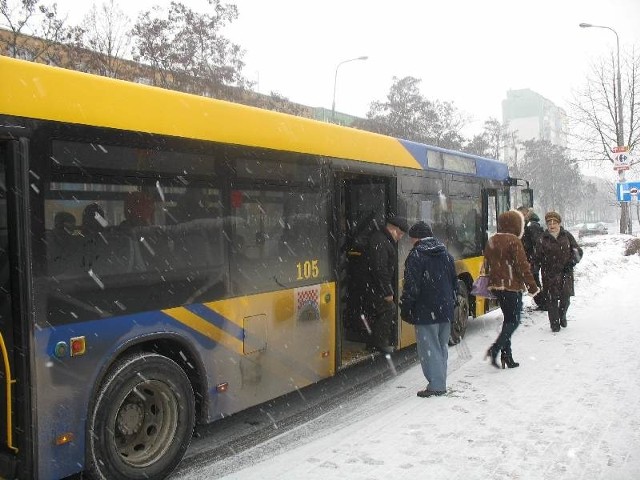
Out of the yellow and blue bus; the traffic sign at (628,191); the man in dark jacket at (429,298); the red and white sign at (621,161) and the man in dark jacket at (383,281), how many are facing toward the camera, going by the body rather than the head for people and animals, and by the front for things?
2

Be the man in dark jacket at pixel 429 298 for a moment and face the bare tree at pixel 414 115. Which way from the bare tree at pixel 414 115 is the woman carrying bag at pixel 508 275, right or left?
right

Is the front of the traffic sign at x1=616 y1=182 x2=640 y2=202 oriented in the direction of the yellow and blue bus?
yes

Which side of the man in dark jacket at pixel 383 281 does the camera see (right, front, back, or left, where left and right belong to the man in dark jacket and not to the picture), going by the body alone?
right

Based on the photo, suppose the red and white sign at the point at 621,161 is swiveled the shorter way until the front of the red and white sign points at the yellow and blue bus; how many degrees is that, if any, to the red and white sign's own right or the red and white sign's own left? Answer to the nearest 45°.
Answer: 0° — it already faces it

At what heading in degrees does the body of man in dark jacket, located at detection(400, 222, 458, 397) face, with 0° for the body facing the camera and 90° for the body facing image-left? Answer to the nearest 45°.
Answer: approximately 135°

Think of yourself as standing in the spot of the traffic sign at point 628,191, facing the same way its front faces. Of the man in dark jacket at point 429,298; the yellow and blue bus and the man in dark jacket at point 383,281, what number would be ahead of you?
3

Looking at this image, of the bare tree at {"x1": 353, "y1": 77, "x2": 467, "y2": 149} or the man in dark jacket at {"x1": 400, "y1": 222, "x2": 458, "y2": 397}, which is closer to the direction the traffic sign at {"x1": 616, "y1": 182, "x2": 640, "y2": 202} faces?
the man in dark jacket
